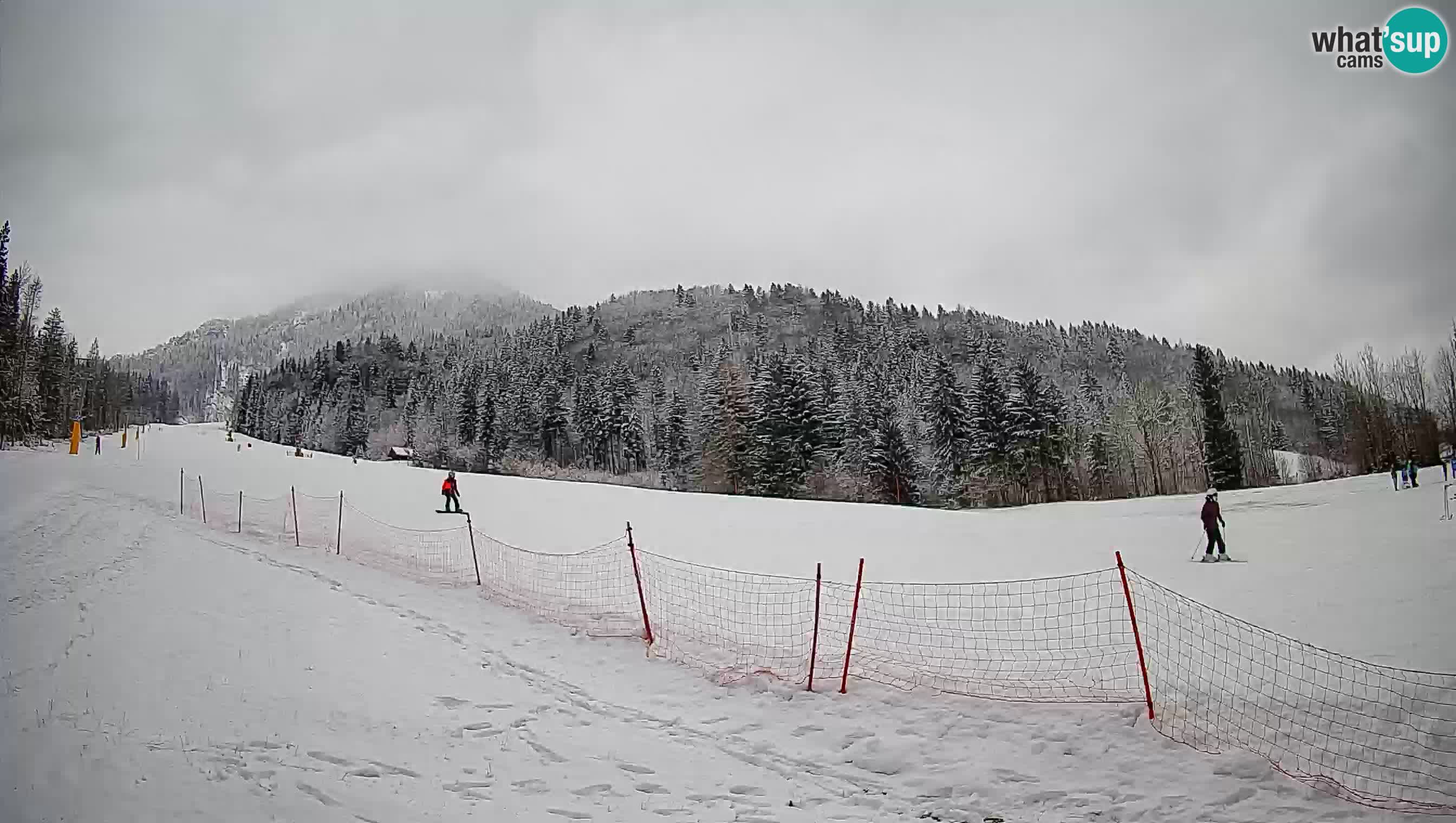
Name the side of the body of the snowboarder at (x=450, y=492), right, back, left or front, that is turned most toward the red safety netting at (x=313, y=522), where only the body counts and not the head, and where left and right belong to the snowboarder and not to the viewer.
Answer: right

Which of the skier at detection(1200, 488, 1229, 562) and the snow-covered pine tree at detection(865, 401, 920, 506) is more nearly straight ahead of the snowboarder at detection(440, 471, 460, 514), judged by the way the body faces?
the skier

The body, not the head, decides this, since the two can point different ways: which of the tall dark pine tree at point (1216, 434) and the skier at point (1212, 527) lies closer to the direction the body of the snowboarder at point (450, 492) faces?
the skier

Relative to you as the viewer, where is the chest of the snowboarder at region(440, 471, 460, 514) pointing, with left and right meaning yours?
facing the viewer and to the right of the viewer

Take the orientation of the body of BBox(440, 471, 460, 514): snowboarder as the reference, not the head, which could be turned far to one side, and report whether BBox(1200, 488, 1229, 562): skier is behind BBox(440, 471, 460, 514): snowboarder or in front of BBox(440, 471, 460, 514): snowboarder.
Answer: in front
